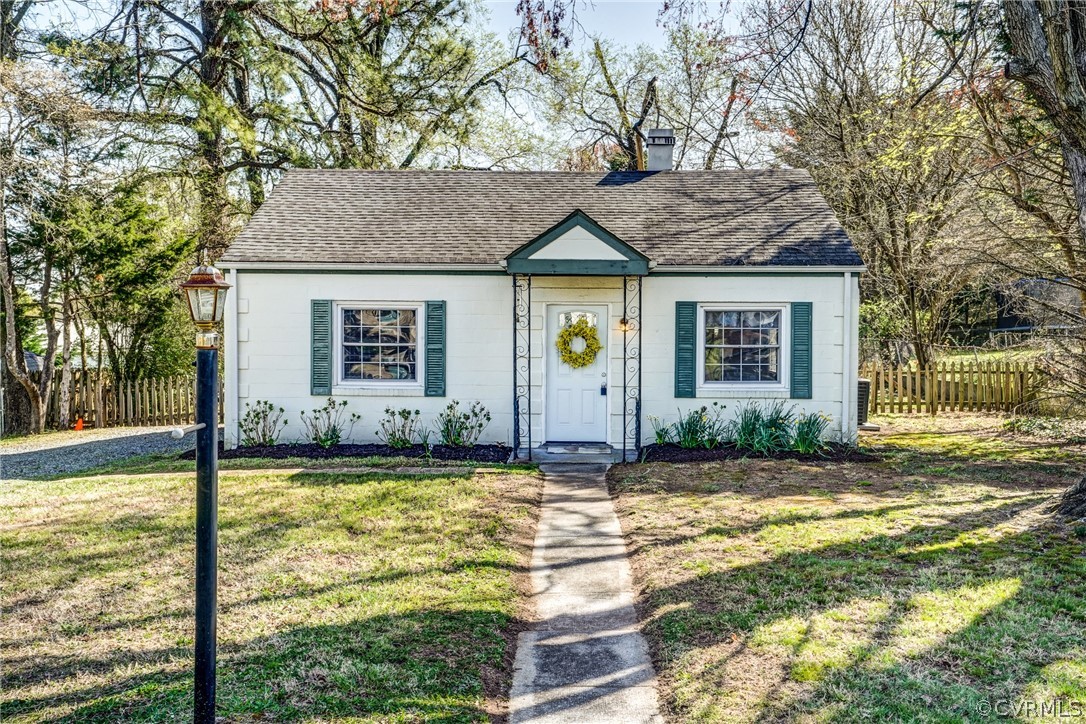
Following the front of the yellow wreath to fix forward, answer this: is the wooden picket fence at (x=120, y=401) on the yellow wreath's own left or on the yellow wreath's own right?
on the yellow wreath's own right

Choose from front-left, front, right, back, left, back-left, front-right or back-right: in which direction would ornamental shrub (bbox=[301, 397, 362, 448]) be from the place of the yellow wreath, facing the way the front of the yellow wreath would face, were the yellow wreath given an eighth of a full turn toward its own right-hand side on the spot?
front-right

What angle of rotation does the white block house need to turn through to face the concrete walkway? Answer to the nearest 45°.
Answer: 0° — it already faces it

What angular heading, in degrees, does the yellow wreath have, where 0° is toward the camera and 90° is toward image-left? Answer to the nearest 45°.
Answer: approximately 0°

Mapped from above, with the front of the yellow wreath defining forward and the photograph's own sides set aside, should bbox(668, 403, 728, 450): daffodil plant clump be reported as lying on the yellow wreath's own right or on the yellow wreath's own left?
on the yellow wreath's own left

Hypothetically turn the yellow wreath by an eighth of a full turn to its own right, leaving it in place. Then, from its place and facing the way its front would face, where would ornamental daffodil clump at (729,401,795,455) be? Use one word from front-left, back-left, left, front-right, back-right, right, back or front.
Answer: back-left

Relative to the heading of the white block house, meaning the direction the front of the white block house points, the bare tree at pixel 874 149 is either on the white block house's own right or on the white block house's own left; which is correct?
on the white block house's own left

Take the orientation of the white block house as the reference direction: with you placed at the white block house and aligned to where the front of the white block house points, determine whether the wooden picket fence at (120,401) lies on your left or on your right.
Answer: on your right

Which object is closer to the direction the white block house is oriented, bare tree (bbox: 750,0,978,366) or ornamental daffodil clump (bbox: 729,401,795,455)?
the ornamental daffodil clump

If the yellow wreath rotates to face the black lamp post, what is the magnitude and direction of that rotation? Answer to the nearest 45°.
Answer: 0° — it already faces it
